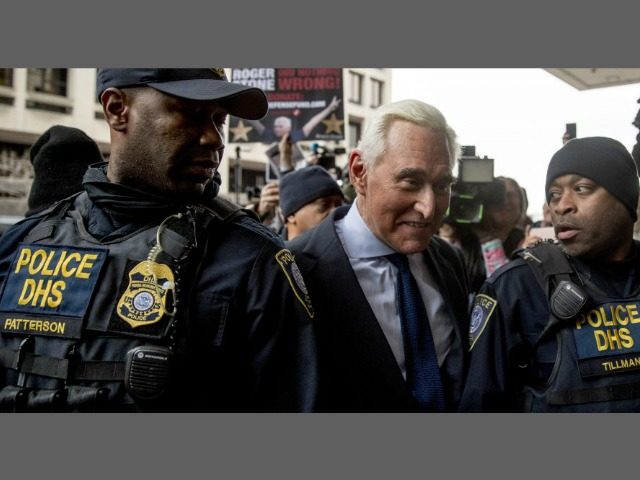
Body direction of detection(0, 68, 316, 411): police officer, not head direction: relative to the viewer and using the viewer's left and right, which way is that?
facing the viewer and to the left of the viewer

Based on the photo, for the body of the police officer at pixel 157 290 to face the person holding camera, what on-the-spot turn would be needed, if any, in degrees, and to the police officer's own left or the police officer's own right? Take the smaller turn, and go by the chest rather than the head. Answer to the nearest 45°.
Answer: approximately 180°

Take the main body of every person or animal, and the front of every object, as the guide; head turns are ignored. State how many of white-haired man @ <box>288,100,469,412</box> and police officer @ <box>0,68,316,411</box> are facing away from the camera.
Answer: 0

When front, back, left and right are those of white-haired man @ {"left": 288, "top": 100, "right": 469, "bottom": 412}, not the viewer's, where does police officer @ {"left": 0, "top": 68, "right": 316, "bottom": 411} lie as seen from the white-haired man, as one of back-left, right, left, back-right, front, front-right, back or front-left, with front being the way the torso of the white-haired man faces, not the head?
right

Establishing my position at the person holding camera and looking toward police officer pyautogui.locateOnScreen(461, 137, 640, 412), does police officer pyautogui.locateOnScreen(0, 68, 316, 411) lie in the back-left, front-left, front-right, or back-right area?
front-right

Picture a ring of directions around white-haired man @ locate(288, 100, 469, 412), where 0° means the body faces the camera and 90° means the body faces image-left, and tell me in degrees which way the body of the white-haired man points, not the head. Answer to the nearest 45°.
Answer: approximately 315°
